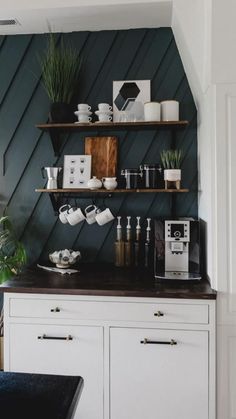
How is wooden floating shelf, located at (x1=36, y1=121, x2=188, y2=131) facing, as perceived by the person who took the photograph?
facing the viewer

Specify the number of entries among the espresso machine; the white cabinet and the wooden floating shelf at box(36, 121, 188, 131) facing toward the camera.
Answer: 3

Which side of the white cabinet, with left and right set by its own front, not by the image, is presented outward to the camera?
front

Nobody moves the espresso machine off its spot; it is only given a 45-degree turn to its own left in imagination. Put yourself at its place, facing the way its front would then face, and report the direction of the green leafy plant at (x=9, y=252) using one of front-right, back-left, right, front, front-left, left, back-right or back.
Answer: back-right
